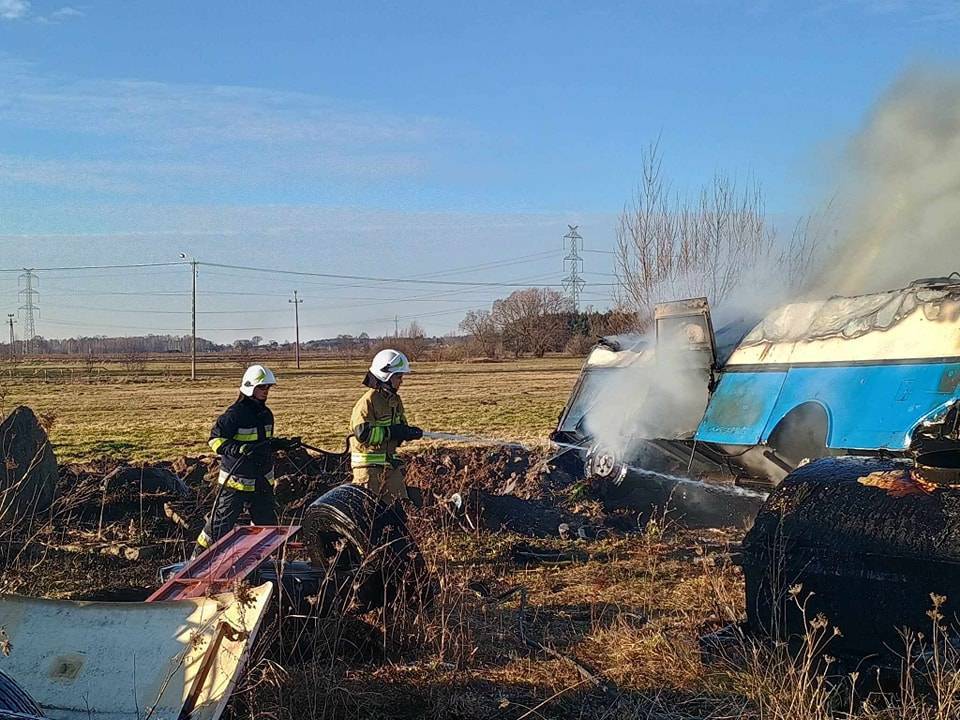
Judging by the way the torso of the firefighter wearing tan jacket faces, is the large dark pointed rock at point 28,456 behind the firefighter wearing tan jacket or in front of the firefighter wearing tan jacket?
behind

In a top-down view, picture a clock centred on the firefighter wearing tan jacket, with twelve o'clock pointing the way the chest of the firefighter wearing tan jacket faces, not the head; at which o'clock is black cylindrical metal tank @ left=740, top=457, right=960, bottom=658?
The black cylindrical metal tank is roughly at 2 o'clock from the firefighter wearing tan jacket.

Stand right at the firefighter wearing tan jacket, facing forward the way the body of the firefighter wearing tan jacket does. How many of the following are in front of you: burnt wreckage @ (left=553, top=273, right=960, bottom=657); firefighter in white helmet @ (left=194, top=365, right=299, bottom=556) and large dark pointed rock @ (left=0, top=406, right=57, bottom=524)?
1

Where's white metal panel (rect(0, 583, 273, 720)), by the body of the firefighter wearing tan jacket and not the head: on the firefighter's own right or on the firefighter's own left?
on the firefighter's own right

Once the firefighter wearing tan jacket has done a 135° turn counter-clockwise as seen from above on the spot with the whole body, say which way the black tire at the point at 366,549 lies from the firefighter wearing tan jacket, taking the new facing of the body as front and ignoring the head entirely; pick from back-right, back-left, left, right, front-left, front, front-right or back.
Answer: back-left

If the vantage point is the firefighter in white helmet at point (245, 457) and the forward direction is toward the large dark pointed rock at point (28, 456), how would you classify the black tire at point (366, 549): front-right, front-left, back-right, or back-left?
back-left

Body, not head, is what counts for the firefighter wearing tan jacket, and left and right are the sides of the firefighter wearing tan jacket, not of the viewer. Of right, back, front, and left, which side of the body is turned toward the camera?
right

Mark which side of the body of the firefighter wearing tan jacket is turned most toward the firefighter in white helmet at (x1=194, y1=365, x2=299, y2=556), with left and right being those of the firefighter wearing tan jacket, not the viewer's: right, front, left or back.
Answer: back

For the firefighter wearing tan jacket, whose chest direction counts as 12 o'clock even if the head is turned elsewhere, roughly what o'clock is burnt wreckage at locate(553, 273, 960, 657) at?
The burnt wreckage is roughly at 12 o'clock from the firefighter wearing tan jacket.

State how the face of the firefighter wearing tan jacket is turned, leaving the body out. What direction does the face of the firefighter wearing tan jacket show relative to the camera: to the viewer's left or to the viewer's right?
to the viewer's right
